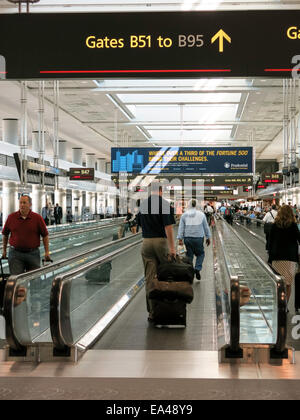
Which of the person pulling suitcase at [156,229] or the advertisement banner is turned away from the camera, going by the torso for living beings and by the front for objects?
the person pulling suitcase

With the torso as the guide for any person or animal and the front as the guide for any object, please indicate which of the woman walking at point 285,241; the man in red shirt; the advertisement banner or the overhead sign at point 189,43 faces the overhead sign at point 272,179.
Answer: the woman walking

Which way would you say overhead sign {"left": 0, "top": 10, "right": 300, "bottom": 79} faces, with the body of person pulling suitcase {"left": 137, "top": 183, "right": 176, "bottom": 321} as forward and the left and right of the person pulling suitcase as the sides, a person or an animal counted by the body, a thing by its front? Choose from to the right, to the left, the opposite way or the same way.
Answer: the opposite way

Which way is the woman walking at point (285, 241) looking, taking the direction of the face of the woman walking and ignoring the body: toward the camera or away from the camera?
away from the camera

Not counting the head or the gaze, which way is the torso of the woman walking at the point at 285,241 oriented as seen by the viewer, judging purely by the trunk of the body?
away from the camera

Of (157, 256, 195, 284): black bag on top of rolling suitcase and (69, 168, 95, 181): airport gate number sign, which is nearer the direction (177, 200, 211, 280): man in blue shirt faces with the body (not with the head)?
the airport gate number sign

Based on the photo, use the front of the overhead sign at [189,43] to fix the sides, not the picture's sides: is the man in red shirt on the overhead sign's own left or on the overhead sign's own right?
on the overhead sign's own right

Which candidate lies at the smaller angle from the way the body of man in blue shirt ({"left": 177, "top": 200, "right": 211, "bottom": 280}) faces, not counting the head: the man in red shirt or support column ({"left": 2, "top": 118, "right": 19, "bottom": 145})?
the support column

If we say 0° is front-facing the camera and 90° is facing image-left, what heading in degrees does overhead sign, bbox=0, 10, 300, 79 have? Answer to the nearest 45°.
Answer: approximately 0°

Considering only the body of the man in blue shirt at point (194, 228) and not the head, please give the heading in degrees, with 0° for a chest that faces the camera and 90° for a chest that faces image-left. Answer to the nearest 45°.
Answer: approximately 180°
